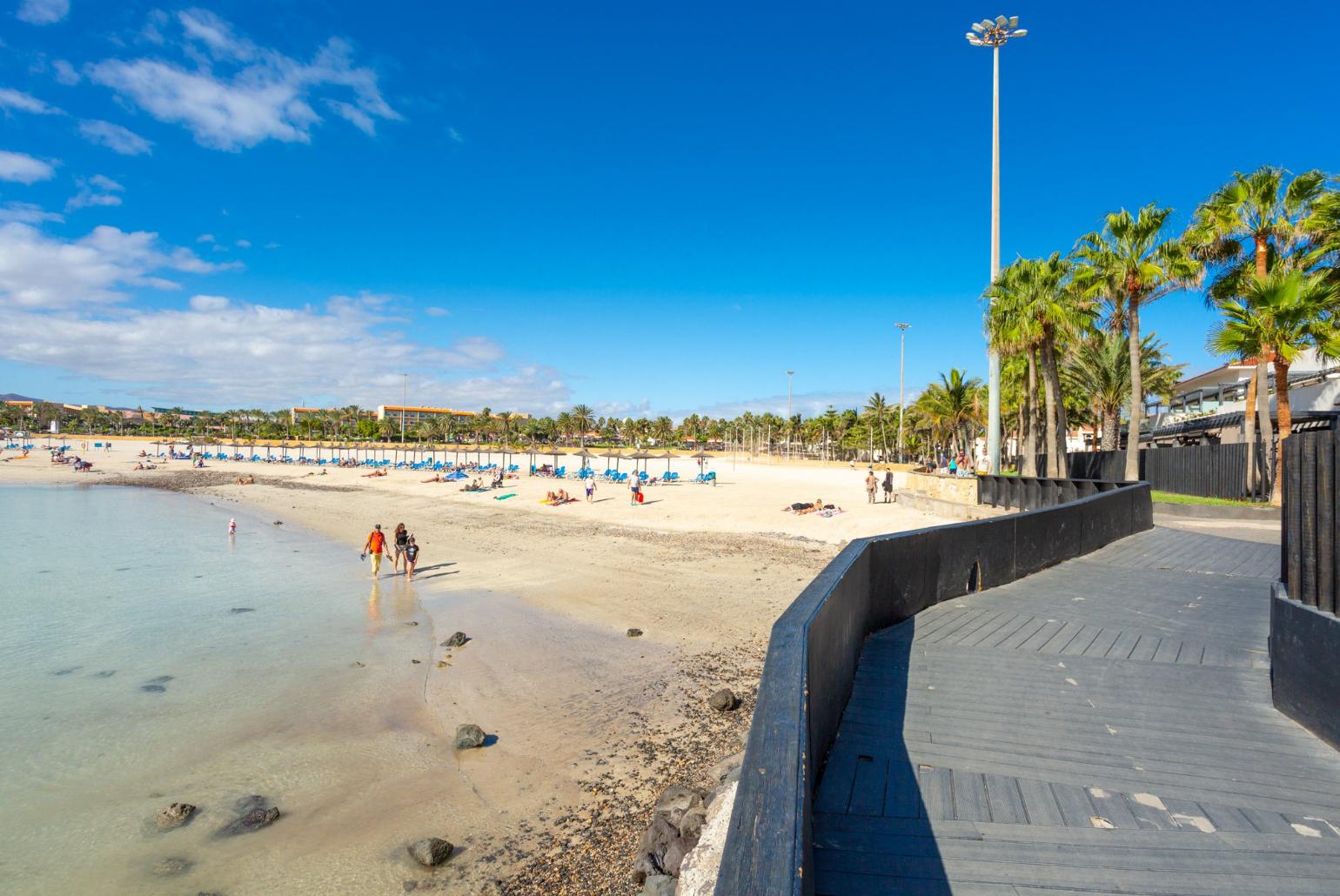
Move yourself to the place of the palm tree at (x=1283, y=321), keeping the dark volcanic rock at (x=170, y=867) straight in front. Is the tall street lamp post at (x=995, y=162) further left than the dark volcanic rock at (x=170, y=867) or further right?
right

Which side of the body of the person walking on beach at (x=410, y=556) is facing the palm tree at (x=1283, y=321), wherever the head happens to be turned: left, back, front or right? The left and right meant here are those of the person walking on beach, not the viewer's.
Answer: left

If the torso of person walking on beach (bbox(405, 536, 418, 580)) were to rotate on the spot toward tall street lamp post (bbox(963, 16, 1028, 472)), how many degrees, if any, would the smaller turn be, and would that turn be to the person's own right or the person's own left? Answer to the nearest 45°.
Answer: approximately 90° to the person's own left

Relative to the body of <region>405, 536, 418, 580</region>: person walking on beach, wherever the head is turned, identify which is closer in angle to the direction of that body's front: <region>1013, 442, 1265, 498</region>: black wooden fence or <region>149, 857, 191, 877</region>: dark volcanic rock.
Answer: the dark volcanic rock

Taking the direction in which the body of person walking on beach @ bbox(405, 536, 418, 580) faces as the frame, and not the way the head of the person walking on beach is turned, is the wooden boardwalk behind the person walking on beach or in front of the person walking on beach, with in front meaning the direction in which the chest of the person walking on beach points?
in front

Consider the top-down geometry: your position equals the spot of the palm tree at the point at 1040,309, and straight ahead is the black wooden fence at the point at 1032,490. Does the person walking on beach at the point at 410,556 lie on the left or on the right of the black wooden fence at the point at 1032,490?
right

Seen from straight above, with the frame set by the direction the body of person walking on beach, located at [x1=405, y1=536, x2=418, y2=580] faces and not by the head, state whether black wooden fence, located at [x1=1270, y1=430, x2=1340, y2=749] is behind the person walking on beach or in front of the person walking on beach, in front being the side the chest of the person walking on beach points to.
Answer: in front

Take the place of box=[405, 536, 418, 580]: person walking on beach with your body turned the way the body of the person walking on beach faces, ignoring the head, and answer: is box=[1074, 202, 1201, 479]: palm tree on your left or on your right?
on your left

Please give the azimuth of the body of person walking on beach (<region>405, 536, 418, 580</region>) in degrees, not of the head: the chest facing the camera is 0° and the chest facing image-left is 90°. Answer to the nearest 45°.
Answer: approximately 0°
